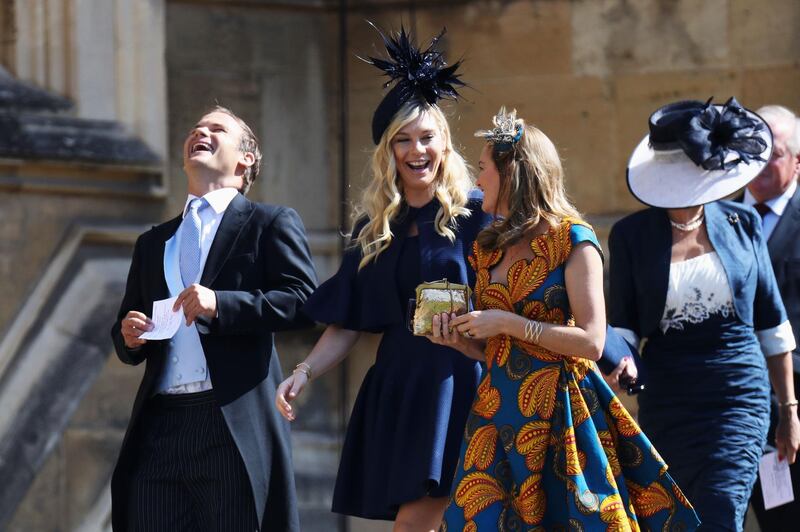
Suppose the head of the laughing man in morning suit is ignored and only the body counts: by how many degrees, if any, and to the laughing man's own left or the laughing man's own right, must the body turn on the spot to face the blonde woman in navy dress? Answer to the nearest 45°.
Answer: approximately 135° to the laughing man's own left

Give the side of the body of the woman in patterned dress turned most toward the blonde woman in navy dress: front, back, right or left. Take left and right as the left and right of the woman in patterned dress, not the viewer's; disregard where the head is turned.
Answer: right

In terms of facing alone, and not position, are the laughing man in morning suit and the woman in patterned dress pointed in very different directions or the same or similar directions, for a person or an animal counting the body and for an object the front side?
same or similar directions

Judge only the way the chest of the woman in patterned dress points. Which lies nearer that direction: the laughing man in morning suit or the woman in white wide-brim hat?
the laughing man in morning suit

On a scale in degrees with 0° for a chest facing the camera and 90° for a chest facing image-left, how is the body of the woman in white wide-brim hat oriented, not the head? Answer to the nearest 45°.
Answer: approximately 0°

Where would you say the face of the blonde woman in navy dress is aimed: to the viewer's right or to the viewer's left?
to the viewer's right

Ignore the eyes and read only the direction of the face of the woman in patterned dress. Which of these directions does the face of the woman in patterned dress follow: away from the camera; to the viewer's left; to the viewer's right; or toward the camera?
to the viewer's left

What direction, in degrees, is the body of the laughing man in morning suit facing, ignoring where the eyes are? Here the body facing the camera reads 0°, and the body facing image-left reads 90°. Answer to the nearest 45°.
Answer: approximately 45°

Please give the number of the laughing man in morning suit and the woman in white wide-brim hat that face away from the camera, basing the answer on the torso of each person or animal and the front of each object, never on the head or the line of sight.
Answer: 0

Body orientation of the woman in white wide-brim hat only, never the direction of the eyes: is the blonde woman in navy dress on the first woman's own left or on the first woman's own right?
on the first woman's own right

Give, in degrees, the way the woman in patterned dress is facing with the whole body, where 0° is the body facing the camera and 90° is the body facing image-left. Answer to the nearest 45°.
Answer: approximately 45°

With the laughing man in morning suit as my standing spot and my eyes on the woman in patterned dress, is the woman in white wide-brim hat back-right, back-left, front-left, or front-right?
front-left

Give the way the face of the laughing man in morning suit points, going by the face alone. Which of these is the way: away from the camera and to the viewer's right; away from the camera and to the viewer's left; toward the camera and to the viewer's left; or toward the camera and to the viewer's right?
toward the camera and to the viewer's left

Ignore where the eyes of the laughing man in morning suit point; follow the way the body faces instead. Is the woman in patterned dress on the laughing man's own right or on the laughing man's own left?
on the laughing man's own left

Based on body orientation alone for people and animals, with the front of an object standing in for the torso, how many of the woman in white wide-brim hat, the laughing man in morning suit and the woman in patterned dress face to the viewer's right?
0

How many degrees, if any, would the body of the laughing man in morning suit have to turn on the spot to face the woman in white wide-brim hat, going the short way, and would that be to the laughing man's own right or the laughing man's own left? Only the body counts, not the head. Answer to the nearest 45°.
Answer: approximately 135° to the laughing man's own left
